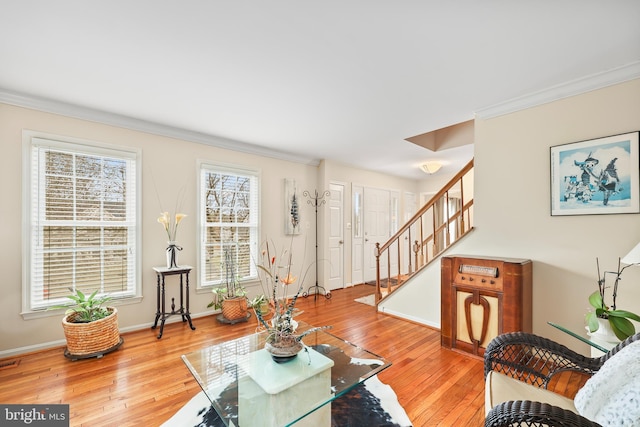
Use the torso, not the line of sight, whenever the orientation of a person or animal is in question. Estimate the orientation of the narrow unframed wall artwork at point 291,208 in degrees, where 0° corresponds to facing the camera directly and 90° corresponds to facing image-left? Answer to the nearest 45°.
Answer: approximately 315°

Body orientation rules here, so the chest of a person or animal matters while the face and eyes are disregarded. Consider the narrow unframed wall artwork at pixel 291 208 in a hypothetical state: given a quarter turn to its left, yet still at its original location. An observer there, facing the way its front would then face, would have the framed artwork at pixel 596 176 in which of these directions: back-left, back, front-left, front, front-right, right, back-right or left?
right

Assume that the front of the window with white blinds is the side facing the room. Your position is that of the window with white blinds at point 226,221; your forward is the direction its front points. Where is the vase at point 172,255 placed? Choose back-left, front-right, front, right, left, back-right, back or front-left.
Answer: right

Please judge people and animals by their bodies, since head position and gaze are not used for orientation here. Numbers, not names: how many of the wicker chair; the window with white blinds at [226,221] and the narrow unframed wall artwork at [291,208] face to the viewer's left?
1

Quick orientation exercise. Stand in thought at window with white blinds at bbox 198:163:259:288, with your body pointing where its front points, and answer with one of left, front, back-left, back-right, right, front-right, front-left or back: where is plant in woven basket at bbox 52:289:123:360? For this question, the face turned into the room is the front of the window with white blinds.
right

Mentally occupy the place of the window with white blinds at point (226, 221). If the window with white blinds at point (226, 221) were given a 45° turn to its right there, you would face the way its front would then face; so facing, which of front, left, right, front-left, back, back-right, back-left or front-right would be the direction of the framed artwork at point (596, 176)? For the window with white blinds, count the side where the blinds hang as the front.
front-left

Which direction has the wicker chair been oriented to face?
to the viewer's left

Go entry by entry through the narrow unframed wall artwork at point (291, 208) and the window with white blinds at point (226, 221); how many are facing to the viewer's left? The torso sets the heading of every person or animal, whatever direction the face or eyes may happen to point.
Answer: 0

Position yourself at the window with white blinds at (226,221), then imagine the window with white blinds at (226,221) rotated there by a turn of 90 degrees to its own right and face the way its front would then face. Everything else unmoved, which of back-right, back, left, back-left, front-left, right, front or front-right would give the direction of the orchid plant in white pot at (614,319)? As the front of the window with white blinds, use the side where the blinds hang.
left

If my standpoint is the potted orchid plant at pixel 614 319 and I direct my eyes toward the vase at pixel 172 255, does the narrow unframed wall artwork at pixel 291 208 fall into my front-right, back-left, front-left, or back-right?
front-right

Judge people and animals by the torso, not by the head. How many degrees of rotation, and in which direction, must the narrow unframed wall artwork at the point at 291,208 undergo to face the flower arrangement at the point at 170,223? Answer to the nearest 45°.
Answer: approximately 90° to its right

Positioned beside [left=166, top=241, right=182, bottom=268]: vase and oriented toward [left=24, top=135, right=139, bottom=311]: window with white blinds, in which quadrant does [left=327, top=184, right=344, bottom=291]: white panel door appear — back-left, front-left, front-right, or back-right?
back-right

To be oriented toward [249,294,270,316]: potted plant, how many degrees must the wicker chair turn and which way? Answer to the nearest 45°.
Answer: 0° — it already faces it

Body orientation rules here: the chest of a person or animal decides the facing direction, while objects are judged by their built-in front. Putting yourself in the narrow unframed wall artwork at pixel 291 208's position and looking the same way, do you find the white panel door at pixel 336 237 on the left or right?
on its left

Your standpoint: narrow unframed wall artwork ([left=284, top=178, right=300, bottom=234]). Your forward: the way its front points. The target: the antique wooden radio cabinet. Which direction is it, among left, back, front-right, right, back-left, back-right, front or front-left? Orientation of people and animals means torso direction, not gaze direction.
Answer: front

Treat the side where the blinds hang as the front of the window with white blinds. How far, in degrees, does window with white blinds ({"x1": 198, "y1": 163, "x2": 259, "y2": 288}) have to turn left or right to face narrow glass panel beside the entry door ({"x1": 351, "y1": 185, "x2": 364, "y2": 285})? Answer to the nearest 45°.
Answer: approximately 45° to its left

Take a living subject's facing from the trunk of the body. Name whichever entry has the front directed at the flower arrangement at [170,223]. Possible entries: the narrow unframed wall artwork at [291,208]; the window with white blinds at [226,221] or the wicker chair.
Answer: the wicker chair

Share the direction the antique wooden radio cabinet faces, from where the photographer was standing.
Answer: facing the viewer and to the left of the viewer
